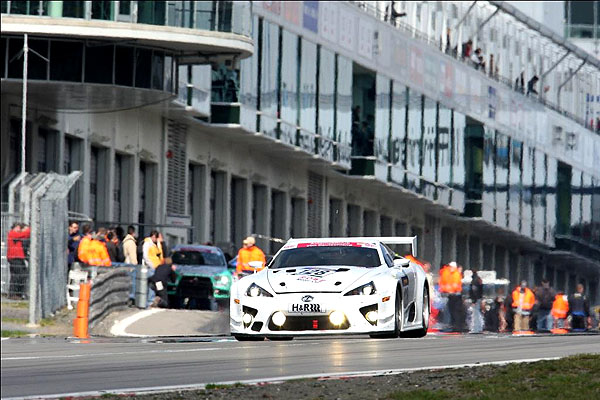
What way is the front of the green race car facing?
toward the camera

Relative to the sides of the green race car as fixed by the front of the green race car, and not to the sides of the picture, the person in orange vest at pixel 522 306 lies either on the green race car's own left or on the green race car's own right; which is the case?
on the green race car's own left

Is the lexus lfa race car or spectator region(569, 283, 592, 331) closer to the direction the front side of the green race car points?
the lexus lfa race car

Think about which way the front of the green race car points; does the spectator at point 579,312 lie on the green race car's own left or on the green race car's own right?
on the green race car's own left
